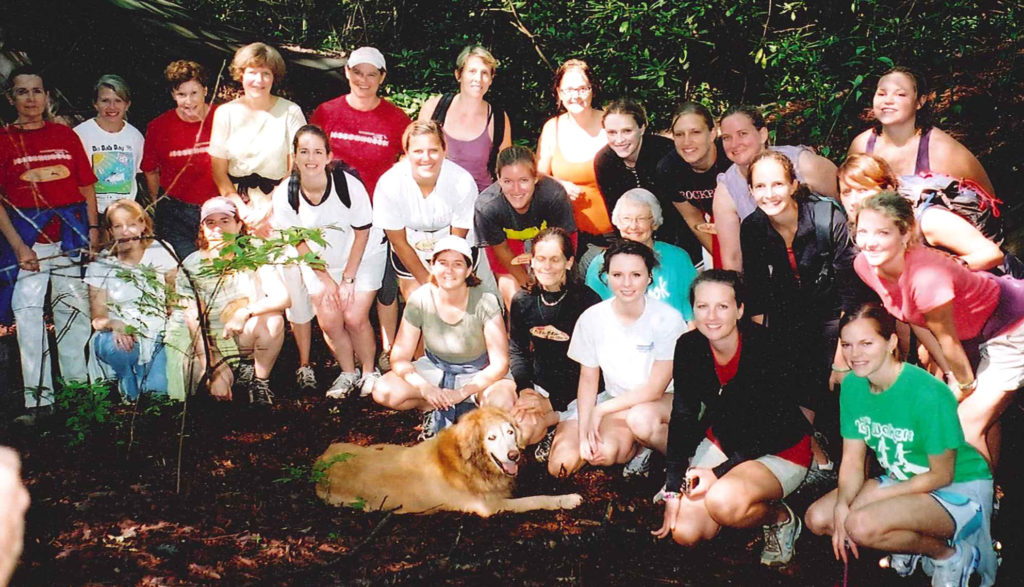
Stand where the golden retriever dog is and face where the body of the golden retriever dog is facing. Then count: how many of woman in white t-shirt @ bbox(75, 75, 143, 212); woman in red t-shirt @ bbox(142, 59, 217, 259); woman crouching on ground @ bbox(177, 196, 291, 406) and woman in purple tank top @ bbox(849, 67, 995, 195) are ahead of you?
1

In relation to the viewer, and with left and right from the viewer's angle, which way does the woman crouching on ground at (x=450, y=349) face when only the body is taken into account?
facing the viewer

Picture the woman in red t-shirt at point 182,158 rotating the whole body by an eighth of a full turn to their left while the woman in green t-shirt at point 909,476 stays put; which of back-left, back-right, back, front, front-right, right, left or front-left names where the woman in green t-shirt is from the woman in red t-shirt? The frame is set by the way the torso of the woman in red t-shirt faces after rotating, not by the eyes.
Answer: front

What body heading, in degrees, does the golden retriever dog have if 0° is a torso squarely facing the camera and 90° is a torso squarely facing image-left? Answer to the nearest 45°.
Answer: approximately 270°

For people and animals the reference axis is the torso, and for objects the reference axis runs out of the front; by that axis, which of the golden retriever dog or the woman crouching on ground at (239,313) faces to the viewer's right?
the golden retriever dog

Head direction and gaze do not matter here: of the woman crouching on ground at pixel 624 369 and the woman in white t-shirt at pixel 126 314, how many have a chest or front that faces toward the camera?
2

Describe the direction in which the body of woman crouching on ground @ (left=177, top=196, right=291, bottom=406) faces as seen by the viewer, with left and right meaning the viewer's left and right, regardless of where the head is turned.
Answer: facing the viewer

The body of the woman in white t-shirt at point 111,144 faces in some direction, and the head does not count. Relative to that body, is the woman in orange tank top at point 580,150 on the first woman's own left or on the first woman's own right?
on the first woman's own left

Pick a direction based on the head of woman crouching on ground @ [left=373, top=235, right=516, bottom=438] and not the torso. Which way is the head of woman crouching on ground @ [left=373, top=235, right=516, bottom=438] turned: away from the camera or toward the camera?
toward the camera

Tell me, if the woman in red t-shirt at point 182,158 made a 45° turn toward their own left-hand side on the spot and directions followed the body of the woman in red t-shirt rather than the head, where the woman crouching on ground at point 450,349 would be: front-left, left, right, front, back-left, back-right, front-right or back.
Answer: front

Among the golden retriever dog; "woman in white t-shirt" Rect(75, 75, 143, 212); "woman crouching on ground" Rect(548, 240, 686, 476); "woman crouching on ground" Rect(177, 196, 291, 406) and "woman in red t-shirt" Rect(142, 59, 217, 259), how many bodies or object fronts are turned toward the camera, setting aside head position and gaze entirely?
4

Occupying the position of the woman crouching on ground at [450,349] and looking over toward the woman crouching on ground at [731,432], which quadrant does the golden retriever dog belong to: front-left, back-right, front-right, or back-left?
front-right

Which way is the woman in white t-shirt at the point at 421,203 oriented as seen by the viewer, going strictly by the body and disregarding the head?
toward the camera

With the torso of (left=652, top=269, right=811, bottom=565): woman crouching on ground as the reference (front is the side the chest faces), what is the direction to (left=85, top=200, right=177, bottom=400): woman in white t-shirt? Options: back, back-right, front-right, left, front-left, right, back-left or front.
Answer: front-right

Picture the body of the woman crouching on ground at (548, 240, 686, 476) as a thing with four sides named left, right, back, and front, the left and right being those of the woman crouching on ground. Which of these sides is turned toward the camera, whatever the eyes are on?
front
